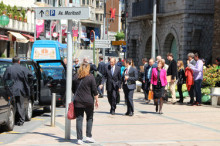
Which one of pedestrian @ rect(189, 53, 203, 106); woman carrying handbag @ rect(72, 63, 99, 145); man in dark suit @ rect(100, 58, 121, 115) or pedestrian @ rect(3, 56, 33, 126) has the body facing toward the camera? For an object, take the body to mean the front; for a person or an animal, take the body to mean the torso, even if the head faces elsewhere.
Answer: the man in dark suit

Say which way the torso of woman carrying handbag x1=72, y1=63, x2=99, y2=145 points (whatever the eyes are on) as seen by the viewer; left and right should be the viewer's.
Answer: facing away from the viewer

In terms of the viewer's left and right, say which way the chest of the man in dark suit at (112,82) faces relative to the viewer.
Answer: facing the viewer

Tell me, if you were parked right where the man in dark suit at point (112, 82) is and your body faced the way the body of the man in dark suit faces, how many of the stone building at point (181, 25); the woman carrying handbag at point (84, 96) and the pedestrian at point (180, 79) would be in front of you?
1

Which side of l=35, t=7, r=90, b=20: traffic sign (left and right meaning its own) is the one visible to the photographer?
front

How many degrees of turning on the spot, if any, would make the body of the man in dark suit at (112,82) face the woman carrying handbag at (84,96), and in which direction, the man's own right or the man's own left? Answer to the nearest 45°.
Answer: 0° — they already face them

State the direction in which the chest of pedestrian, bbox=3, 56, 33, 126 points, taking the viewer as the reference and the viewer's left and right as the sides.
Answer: facing away from the viewer

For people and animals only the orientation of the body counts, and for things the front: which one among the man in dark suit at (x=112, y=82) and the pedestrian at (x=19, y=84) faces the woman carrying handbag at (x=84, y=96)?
the man in dark suit

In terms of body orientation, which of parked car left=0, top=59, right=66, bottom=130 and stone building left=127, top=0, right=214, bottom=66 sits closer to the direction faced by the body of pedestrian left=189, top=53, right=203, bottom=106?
the parked car

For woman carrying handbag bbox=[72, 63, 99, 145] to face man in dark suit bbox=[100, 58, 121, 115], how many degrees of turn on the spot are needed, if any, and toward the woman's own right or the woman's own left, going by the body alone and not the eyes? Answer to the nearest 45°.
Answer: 0° — they already face them

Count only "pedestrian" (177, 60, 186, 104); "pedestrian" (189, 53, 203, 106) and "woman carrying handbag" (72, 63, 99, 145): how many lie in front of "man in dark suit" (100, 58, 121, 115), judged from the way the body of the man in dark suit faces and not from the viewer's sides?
1
